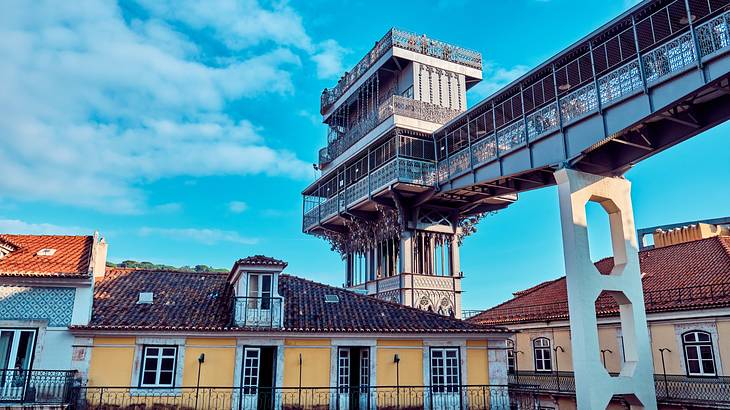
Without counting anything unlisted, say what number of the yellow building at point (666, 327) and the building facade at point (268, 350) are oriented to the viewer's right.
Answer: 0

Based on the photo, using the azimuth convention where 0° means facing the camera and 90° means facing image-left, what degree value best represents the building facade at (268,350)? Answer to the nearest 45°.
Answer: approximately 0°

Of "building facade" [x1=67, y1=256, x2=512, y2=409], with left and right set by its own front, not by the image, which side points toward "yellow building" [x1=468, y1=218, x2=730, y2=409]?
left
